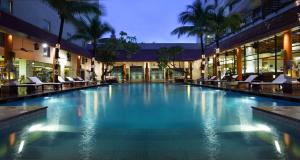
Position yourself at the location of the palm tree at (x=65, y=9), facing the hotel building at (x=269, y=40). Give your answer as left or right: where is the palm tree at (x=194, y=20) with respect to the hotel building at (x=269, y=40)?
left

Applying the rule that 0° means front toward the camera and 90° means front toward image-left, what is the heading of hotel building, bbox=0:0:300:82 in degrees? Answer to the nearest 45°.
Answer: approximately 0°

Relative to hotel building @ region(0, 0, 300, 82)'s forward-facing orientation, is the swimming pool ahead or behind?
ahead

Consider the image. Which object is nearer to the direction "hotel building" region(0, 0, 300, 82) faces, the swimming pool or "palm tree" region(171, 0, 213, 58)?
the swimming pool
